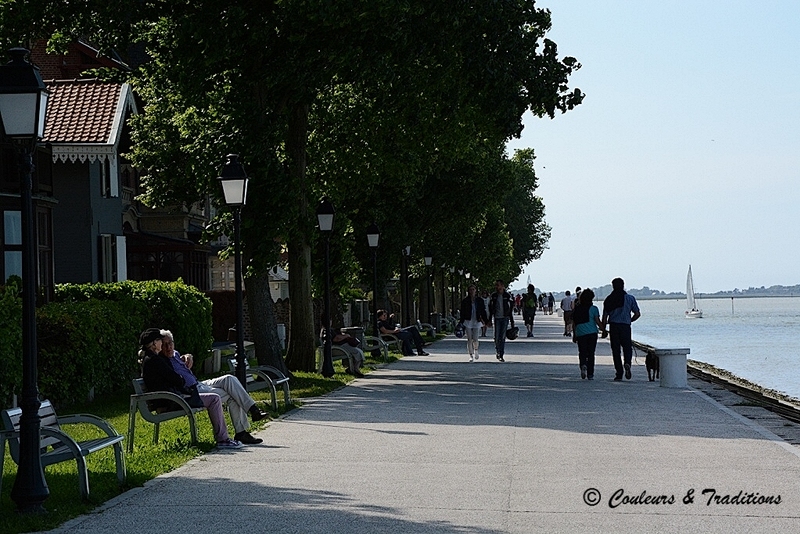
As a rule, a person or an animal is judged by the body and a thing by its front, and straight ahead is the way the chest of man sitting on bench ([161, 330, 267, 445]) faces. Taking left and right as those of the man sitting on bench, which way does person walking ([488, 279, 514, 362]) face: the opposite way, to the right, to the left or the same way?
to the right

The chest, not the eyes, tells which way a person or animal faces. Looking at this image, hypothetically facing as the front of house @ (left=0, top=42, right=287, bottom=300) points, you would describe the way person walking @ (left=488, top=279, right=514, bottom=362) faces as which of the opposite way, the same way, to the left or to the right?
to the right

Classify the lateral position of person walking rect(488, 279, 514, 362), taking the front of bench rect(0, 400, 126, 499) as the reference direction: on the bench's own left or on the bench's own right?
on the bench's own left

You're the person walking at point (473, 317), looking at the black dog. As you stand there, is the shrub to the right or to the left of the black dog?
right

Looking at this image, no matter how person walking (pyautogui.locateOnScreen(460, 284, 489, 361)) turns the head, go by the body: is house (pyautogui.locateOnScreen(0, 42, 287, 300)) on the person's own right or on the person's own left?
on the person's own right

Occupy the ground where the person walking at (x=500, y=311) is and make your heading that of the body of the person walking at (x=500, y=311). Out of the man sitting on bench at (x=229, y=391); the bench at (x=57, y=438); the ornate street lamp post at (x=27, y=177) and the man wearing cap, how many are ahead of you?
4

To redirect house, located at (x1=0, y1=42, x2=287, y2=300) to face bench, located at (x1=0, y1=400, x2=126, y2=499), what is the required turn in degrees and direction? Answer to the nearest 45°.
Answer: approximately 90° to its right

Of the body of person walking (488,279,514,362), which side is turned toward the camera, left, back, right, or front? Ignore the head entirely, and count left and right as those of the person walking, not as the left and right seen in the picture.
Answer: front

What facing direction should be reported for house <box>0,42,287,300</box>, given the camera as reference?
facing to the right of the viewer

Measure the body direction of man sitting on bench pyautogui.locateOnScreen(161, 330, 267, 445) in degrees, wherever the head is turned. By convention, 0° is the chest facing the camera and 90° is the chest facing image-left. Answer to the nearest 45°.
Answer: approximately 270°

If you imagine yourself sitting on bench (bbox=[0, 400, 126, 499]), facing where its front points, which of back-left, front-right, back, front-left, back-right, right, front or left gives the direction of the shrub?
back-left

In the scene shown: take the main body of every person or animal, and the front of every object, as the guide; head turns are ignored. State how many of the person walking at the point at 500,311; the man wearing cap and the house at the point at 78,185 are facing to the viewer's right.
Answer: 2

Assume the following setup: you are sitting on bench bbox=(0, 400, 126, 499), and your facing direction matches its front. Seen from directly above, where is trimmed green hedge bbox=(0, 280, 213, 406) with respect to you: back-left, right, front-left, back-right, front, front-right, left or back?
back-left

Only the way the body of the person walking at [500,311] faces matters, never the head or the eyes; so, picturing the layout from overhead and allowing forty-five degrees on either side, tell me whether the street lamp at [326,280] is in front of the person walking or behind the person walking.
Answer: in front

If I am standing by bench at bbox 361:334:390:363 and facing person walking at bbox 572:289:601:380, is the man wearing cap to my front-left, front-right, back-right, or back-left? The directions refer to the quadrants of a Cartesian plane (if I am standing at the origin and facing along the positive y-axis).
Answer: front-right

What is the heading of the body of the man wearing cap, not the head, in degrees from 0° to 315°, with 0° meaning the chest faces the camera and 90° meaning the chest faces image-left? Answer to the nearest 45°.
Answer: approximately 270°
